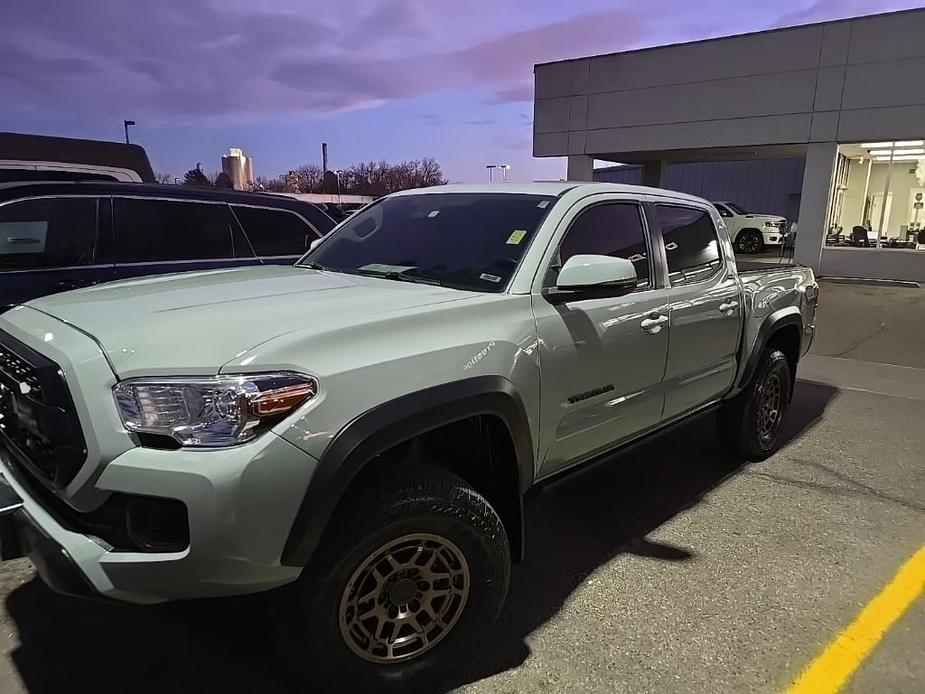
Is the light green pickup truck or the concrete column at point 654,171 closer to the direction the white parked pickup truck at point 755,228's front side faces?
the light green pickup truck

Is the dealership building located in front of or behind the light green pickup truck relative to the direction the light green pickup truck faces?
behind

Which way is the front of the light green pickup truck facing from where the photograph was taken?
facing the viewer and to the left of the viewer

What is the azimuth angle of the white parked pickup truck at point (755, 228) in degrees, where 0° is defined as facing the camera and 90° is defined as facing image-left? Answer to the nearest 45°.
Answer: approximately 315°

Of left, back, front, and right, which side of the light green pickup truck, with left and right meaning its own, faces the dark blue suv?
right
